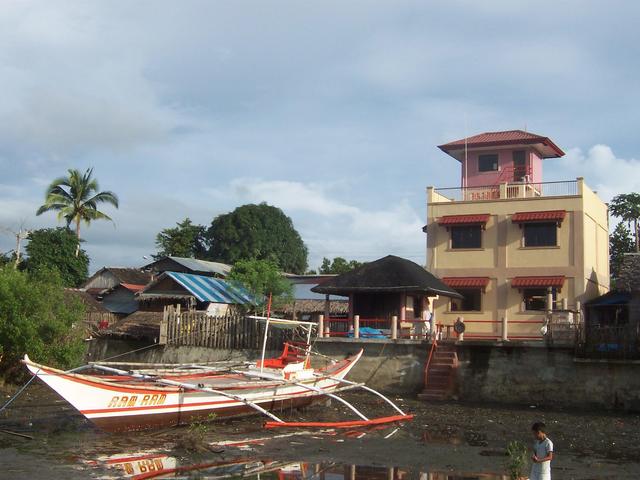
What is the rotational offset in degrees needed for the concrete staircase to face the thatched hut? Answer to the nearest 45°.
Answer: approximately 135° to its right

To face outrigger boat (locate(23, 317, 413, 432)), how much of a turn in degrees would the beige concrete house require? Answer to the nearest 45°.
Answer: approximately 45° to its right

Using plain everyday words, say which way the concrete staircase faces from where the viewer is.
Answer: facing the viewer

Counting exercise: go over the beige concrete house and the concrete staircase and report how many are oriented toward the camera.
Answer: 2

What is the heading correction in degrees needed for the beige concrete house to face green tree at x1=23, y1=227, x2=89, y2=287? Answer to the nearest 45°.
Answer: approximately 90° to its right

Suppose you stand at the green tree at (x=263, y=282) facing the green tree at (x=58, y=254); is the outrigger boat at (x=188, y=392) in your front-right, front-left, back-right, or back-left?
back-left

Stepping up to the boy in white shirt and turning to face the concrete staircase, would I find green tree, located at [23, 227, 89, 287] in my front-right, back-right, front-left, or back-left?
front-left

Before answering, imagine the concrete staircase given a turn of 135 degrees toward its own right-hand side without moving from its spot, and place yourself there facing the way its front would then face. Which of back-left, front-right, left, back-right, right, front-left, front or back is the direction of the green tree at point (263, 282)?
front

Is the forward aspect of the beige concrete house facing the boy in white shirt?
yes

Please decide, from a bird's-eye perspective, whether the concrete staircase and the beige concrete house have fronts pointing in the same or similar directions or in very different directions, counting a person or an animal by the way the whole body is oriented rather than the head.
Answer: same or similar directions

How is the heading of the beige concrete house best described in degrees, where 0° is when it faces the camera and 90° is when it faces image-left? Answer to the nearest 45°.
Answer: approximately 0°

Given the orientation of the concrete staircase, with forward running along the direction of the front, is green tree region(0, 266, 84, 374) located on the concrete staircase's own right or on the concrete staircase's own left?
on the concrete staircase's own right

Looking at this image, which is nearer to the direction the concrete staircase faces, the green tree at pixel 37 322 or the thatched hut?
the green tree

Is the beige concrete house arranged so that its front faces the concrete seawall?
yes

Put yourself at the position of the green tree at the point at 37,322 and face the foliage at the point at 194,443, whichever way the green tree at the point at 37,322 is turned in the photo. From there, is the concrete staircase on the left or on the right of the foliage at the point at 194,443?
left
